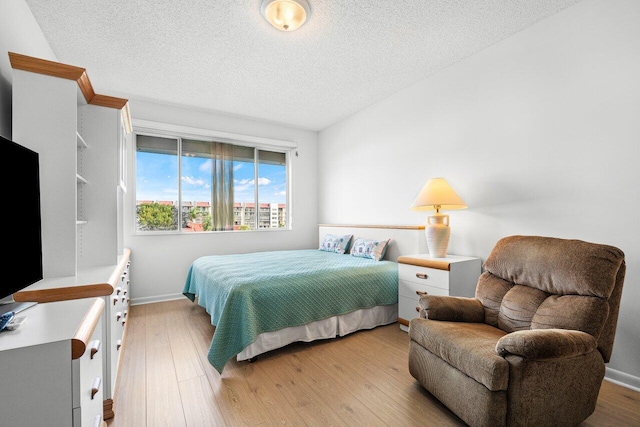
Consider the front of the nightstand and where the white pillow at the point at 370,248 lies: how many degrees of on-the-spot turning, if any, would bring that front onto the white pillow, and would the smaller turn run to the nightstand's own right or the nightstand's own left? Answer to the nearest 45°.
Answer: approximately 90° to the nightstand's own right

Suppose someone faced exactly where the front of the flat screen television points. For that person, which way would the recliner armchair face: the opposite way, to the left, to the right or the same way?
the opposite way

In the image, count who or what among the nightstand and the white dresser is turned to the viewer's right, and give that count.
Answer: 1

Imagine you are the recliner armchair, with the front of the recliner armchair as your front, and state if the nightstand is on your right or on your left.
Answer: on your right

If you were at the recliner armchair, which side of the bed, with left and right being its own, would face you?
left

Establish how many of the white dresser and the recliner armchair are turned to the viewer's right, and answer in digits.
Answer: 1

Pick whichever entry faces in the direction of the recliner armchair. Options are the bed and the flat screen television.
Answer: the flat screen television

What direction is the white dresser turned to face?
to the viewer's right

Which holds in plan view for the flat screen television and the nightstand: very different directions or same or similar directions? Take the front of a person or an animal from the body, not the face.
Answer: very different directions

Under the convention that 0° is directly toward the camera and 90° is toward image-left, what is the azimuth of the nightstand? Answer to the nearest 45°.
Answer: approximately 45°
